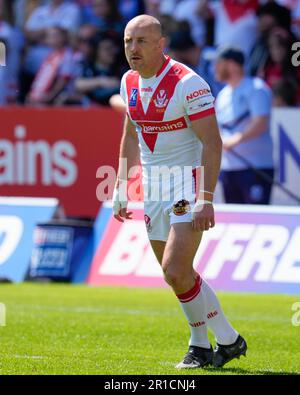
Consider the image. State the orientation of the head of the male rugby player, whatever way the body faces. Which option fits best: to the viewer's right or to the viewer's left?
to the viewer's left

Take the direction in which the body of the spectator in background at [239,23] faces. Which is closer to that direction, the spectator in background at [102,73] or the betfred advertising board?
the betfred advertising board

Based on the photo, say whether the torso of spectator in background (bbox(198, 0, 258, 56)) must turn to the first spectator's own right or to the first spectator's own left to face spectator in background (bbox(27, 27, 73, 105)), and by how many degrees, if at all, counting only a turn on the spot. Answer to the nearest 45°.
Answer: approximately 90° to the first spectator's own right

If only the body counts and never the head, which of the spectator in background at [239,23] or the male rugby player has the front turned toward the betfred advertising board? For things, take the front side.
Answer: the spectator in background

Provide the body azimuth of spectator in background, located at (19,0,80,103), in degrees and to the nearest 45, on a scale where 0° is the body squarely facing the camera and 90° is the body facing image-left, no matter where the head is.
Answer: approximately 0°

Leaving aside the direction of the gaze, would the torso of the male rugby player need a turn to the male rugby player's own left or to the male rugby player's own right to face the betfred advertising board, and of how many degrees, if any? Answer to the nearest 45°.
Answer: approximately 135° to the male rugby player's own right

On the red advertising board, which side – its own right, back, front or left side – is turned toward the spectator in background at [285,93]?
left

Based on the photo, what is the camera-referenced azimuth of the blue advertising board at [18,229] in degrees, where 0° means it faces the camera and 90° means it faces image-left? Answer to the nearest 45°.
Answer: approximately 0°
